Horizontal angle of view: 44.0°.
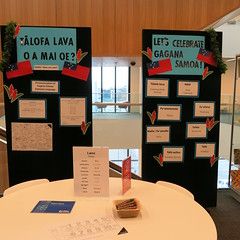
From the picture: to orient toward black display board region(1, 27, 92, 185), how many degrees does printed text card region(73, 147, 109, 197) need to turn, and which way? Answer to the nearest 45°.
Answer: approximately 180°

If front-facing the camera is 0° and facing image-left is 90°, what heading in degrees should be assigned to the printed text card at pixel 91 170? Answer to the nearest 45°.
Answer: approximately 0°

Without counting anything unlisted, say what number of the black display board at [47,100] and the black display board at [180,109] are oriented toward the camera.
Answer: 2

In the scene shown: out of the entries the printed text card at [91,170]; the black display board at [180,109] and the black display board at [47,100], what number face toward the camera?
3

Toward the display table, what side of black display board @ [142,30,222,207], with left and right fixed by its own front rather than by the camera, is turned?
front

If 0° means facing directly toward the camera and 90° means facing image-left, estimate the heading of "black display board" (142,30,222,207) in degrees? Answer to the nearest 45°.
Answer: approximately 0°
